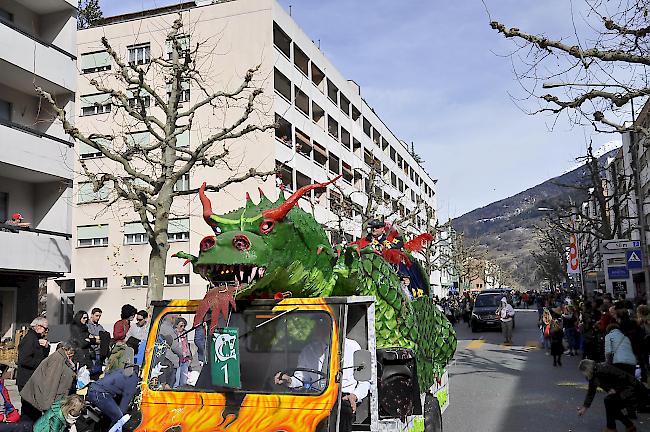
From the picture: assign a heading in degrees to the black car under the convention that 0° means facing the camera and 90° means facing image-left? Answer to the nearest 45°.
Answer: approximately 0°

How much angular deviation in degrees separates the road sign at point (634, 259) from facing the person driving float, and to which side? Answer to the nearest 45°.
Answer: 0° — it already faces them

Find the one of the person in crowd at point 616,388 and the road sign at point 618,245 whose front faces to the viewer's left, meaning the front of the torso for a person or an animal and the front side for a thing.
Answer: the person in crowd

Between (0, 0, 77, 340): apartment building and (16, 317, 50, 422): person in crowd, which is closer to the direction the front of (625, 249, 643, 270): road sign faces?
the person in crowd

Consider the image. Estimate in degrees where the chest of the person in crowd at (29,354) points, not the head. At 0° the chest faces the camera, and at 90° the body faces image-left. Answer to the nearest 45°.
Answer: approximately 270°
